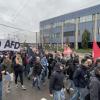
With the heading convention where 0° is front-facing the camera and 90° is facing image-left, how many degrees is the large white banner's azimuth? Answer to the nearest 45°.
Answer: approximately 0°

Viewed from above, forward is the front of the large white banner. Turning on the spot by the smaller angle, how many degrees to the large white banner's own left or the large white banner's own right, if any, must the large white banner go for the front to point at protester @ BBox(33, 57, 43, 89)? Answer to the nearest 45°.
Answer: approximately 90° to the large white banner's own left

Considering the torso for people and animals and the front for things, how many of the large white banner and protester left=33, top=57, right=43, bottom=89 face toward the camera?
2
